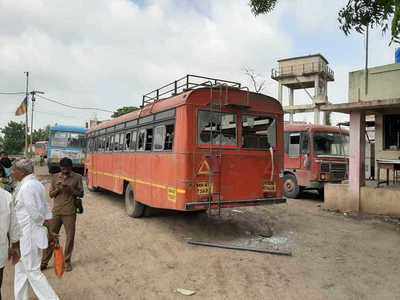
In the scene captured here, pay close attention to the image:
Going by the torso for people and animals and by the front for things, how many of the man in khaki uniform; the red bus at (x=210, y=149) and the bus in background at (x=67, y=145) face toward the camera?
2

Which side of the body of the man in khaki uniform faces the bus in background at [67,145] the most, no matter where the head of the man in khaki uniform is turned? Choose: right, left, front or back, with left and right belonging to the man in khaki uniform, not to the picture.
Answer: back

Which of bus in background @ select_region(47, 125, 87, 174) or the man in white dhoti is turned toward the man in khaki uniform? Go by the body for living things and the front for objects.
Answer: the bus in background

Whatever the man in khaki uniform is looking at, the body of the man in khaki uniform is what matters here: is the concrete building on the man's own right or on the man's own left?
on the man's own left

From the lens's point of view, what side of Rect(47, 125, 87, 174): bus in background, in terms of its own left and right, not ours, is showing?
front

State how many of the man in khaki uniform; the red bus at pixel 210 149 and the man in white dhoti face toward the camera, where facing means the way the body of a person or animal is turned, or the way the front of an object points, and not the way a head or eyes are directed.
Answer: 1

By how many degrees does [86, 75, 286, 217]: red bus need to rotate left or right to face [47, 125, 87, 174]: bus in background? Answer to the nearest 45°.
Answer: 0° — it already faces it

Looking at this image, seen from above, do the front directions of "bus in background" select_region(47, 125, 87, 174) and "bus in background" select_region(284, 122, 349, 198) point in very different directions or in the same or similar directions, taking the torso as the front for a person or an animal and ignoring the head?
same or similar directions

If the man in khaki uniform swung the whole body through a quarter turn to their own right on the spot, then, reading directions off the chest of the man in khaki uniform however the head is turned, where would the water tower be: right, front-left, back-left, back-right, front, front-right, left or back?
back-right

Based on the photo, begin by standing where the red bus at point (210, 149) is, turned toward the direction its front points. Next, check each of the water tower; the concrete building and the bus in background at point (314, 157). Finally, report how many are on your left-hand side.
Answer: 0

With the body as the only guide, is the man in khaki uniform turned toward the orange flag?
no
